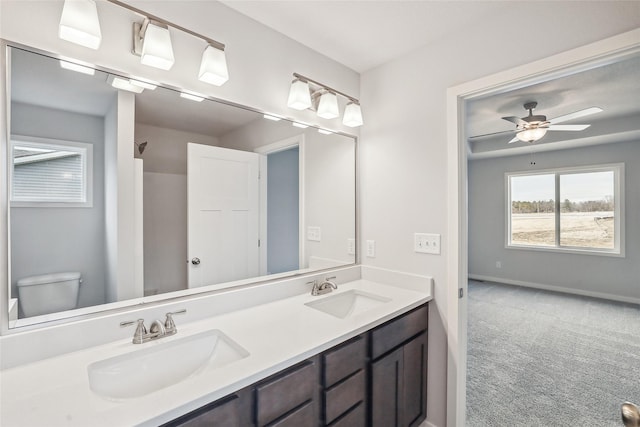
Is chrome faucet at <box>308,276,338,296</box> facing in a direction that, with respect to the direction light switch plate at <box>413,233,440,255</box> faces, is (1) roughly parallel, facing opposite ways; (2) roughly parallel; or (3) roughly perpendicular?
roughly perpendicular

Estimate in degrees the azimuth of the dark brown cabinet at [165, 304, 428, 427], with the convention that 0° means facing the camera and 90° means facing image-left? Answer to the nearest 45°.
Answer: approximately 315°

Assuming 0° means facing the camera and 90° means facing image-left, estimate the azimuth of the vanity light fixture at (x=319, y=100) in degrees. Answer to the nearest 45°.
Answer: approximately 315°

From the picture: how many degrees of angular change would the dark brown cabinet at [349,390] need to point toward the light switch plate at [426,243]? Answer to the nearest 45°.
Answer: approximately 90° to its left

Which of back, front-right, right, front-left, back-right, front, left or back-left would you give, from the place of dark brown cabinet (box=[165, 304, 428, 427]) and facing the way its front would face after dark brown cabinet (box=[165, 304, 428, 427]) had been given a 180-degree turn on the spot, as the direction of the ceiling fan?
right

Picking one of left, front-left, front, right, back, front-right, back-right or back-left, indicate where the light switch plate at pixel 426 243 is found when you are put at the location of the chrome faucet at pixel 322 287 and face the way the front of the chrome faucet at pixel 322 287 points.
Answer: front-left
